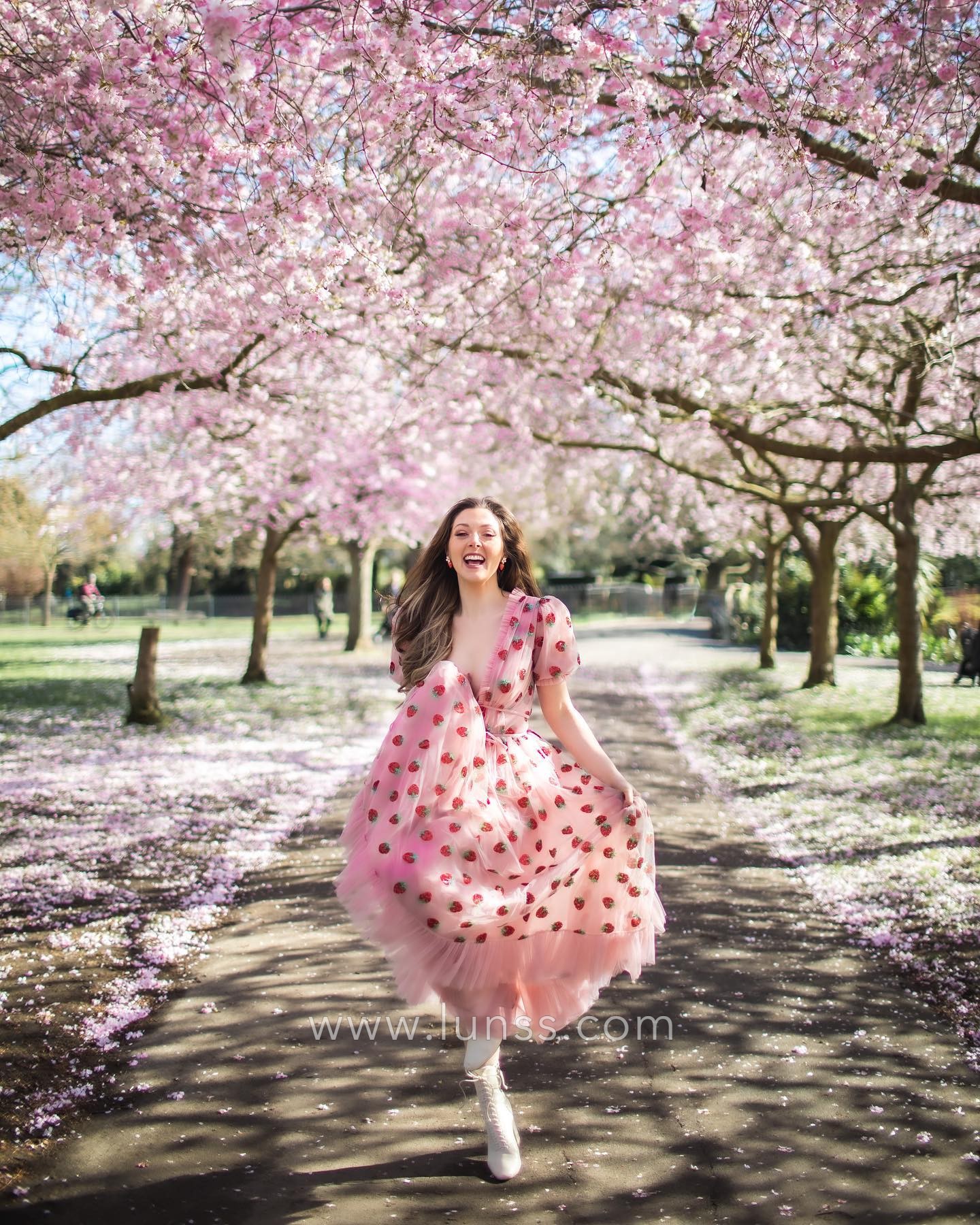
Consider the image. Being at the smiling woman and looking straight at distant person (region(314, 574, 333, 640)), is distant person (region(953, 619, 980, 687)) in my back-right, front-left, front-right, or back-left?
front-right

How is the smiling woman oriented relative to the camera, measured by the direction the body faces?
toward the camera

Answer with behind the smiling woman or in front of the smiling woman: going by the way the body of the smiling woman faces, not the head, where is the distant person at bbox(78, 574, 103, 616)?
behind

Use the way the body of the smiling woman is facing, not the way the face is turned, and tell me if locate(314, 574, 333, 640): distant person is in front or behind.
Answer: behind

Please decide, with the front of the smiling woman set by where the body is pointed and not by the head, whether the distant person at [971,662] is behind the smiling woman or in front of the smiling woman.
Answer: behind

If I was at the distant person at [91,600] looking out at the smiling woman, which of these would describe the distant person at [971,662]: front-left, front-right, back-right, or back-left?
front-left

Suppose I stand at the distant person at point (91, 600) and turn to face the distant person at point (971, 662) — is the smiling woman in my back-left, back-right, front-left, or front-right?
front-right

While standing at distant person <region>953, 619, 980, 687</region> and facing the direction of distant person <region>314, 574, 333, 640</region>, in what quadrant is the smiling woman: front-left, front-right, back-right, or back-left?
back-left
